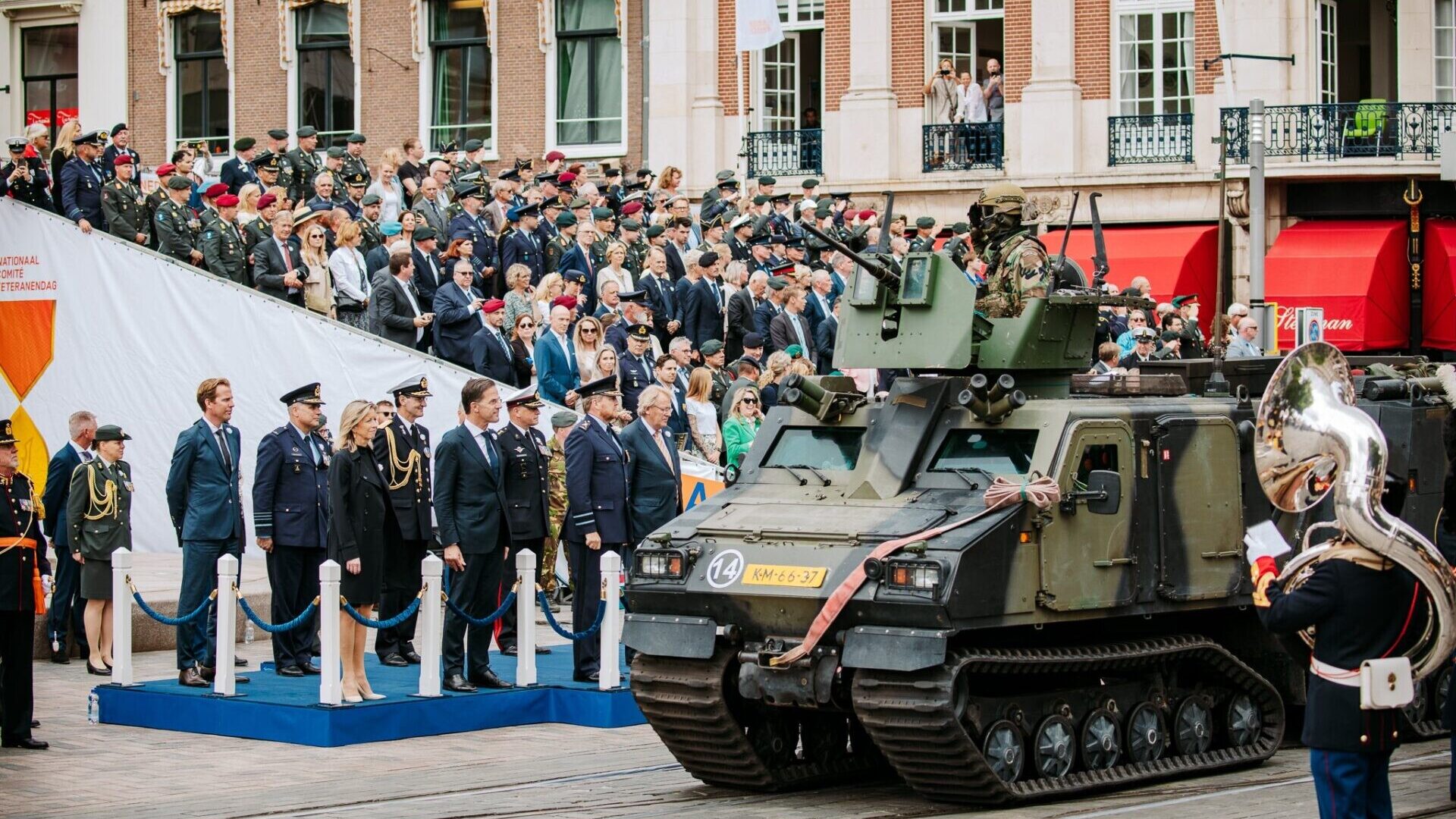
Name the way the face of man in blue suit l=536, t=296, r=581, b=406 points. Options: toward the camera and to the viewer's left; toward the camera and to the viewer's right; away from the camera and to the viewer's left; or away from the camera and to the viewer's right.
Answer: toward the camera and to the viewer's right

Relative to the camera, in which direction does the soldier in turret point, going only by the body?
to the viewer's left

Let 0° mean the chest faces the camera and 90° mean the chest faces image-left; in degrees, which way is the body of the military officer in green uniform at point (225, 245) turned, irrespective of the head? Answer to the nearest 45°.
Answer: approximately 315°

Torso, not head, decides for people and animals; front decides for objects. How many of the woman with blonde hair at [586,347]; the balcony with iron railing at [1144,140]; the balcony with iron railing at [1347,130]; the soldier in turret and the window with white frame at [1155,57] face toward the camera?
4

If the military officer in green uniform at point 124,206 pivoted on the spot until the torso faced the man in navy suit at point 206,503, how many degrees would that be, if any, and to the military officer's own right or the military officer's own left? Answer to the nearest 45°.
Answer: approximately 45° to the military officer's own right

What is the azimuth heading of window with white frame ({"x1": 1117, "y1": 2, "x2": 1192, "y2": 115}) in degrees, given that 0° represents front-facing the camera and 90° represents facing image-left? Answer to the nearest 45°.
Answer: approximately 0°

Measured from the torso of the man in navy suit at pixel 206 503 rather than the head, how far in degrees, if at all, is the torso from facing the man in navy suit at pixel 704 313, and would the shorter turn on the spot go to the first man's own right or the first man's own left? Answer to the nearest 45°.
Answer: approximately 90° to the first man's own left

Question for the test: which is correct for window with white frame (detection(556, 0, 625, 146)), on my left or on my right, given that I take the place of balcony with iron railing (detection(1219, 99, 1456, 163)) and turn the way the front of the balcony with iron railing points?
on my right

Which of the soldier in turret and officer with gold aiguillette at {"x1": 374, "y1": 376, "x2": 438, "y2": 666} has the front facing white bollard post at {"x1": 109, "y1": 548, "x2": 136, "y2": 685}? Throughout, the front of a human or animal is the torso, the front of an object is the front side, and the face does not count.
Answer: the soldier in turret
